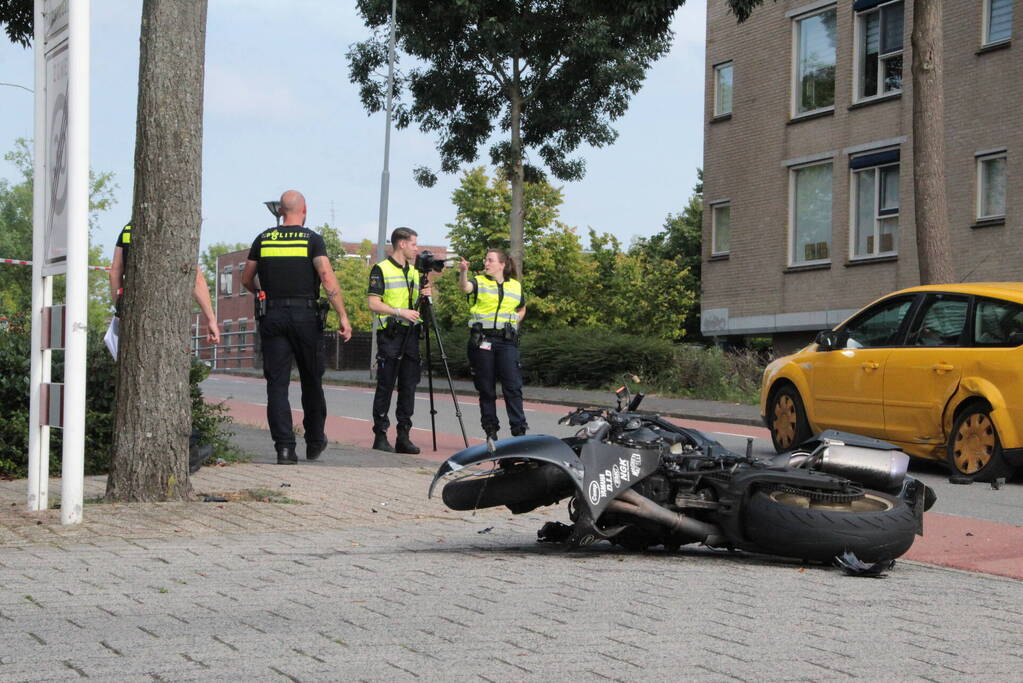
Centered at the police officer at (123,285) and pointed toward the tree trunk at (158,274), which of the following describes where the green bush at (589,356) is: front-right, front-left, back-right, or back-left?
back-left

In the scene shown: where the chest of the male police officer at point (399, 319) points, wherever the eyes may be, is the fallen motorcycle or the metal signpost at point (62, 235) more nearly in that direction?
the fallen motorcycle

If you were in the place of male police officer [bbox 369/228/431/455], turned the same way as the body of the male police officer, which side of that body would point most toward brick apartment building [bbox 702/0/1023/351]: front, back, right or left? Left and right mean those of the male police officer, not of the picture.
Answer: left

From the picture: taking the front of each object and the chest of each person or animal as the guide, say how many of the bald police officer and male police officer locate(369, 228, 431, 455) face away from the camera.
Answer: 1

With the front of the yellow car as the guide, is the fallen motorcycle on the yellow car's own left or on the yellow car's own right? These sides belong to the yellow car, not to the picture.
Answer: on the yellow car's own left

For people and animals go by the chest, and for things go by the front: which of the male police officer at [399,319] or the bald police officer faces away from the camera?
the bald police officer

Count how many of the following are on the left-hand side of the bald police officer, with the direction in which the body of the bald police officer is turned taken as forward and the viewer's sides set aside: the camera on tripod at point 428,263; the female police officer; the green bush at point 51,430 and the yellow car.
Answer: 1

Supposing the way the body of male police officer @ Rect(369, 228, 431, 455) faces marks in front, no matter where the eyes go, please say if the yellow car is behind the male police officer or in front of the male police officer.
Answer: in front

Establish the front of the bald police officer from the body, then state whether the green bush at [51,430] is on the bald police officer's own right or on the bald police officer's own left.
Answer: on the bald police officer's own left

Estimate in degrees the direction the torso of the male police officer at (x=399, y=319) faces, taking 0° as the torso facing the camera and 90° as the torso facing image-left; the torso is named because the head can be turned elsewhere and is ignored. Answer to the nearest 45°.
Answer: approximately 315°

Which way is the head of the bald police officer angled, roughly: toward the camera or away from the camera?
away from the camera

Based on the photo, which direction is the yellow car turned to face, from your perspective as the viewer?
facing away from the viewer and to the left of the viewer

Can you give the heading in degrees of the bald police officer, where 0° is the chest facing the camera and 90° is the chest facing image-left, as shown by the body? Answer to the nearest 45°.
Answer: approximately 180°

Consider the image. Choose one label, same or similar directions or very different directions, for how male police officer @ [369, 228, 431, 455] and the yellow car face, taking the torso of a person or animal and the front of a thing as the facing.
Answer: very different directions
